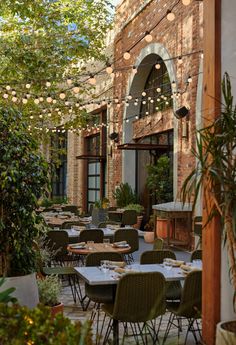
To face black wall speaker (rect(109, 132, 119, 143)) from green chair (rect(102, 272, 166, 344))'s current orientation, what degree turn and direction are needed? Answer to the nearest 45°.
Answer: approximately 45° to its right

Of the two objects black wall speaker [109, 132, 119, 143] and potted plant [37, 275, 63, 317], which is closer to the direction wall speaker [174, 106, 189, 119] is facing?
the potted plant

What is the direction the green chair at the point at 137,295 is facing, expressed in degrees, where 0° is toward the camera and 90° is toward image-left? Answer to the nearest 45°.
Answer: approximately 135°

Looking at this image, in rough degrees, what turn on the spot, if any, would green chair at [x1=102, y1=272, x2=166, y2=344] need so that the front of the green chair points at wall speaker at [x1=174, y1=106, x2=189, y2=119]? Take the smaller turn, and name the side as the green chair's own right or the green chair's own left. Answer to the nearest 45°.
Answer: approximately 45° to the green chair's own right

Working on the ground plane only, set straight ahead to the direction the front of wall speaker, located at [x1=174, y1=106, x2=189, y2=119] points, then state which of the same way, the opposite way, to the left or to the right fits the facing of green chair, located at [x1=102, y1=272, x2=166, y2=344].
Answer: to the right

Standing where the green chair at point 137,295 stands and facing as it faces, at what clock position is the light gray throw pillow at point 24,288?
The light gray throw pillow is roughly at 10 o'clock from the green chair.

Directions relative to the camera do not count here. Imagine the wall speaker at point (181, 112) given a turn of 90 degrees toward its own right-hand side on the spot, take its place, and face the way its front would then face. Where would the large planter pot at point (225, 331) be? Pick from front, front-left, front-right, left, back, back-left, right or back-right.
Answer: back-left

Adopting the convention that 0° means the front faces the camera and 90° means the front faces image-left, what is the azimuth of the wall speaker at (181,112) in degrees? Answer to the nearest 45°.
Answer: approximately 45°

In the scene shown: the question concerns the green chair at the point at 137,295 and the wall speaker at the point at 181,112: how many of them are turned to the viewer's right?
0

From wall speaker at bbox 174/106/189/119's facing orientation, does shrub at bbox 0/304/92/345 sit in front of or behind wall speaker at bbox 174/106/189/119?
in front
